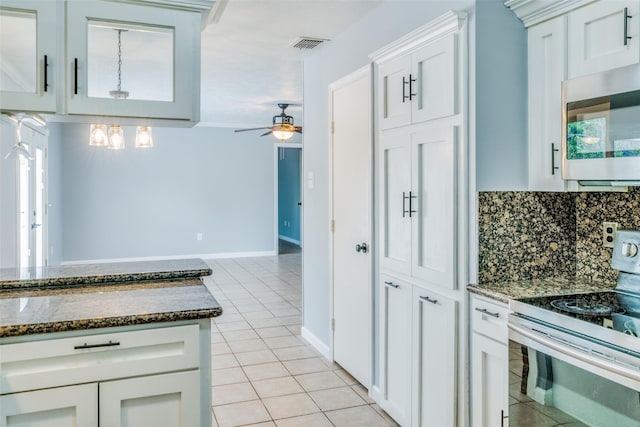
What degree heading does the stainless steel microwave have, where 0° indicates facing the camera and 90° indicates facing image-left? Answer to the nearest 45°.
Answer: approximately 45°

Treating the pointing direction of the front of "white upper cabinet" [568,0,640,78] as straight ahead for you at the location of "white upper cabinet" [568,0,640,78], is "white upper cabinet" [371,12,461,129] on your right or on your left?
on your right

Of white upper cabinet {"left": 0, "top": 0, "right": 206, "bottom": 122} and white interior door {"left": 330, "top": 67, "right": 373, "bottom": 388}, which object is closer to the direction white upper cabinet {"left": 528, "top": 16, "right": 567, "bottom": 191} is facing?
the white upper cabinet

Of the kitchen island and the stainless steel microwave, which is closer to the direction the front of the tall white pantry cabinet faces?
the kitchen island

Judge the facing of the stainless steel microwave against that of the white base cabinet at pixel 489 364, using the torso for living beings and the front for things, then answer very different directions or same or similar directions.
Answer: same or similar directions

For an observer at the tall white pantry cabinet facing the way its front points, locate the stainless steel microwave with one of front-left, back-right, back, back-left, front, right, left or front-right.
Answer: left

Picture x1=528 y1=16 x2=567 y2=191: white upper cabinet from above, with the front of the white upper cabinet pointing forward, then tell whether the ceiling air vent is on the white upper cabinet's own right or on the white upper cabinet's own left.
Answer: on the white upper cabinet's own right

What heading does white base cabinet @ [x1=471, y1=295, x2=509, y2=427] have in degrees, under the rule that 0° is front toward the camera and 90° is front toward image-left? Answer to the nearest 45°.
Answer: approximately 45°

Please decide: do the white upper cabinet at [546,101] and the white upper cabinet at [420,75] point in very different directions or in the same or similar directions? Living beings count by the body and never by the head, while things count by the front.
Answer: same or similar directions

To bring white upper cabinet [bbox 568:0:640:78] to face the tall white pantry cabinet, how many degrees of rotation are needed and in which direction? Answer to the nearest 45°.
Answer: approximately 45° to its right

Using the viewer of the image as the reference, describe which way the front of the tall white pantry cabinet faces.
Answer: facing the viewer and to the left of the viewer

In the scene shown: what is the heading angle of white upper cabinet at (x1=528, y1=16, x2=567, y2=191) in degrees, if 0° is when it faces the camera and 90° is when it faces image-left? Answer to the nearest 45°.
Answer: approximately 45°

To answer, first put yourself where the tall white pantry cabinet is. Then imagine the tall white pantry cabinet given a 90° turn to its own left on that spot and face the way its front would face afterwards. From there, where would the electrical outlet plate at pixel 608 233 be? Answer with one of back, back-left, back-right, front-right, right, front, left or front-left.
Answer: front-left

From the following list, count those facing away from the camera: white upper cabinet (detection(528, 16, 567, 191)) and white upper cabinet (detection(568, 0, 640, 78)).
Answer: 0

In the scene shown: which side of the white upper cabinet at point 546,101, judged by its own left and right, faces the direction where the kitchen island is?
front
